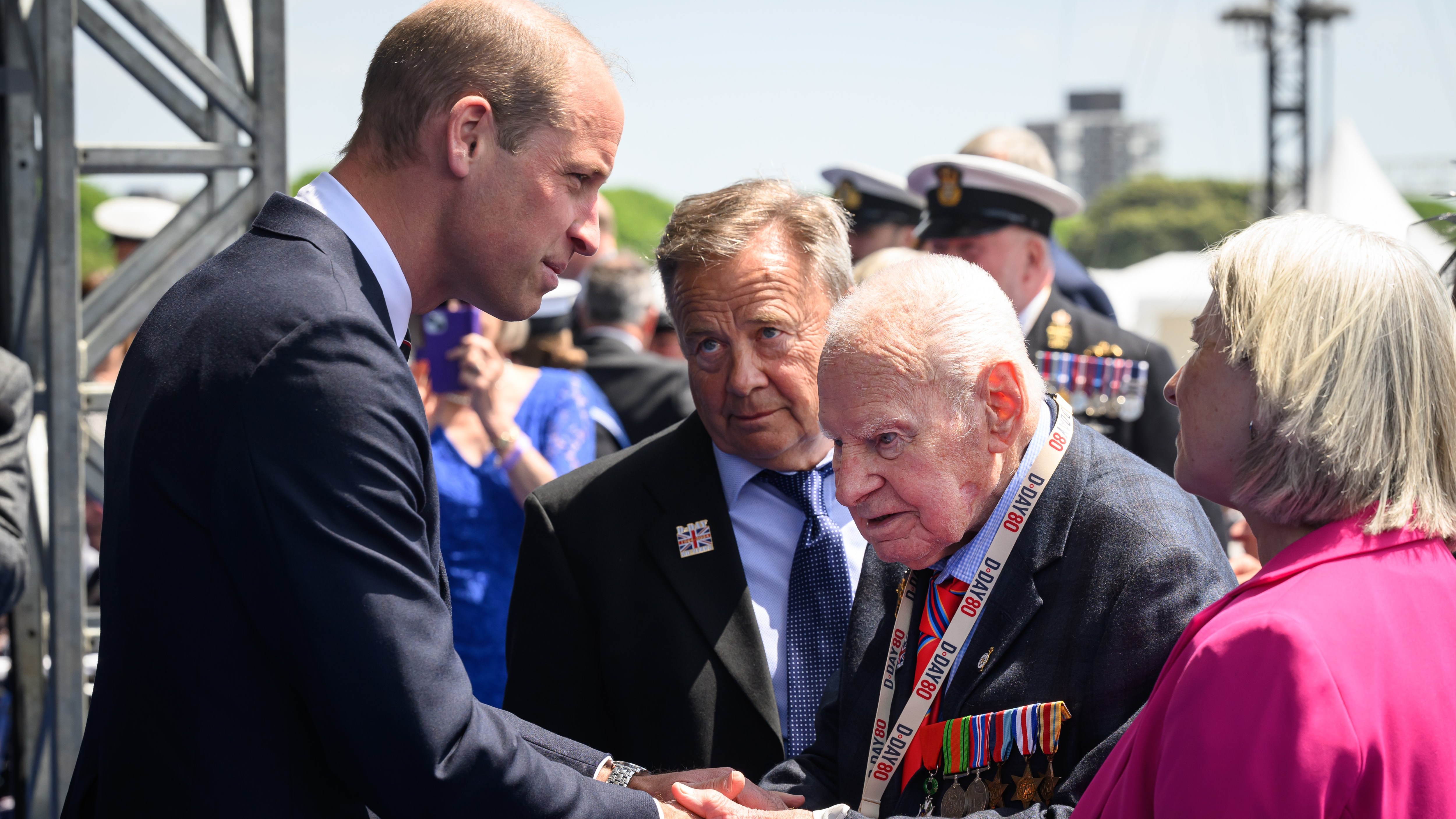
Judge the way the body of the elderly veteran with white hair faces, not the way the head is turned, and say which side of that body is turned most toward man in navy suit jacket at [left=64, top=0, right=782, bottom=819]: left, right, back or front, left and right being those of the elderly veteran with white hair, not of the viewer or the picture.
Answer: front

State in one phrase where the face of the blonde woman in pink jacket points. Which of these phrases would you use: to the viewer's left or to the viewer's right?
to the viewer's left

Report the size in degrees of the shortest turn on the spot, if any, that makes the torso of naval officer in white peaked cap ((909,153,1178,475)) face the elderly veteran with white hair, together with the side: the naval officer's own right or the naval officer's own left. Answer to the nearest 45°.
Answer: approximately 45° to the naval officer's own left

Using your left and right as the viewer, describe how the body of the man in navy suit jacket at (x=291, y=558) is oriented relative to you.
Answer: facing to the right of the viewer

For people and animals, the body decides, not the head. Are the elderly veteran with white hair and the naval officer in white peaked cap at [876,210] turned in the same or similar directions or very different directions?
same or similar directions

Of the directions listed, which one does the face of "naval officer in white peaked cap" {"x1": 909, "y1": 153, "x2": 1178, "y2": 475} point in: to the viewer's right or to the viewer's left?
to the viewer's left

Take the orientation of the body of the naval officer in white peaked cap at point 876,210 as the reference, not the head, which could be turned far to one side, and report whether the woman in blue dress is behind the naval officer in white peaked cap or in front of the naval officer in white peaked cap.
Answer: in front

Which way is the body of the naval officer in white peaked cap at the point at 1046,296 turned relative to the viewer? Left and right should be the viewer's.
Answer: facing the viewer and to the left of the viewer

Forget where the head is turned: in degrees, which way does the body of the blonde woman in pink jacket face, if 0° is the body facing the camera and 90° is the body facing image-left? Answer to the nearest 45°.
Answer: approximately 135°

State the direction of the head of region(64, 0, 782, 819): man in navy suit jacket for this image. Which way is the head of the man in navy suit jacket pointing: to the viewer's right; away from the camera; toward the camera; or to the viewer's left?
to the viewer's right

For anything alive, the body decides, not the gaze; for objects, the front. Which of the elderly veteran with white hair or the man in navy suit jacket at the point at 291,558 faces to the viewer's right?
the man in navy suit jacket
